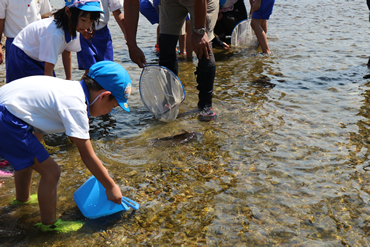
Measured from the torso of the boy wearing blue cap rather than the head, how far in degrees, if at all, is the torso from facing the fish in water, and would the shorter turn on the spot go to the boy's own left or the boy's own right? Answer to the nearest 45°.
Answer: approximately 45° to the boy's own left

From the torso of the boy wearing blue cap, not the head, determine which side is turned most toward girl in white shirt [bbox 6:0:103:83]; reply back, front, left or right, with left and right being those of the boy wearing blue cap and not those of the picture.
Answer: left

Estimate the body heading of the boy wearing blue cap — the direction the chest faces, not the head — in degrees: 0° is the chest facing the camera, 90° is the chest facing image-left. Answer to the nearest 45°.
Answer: approximately 270°
